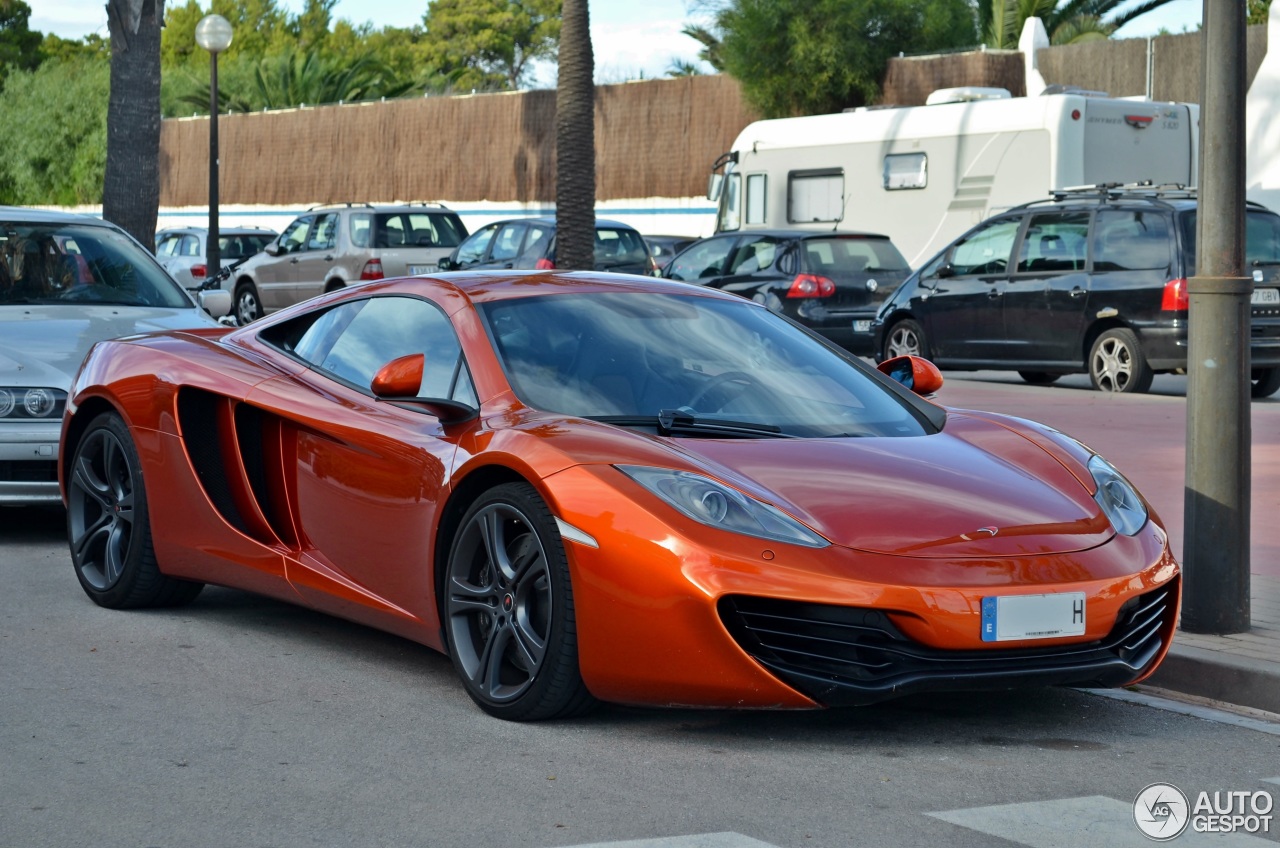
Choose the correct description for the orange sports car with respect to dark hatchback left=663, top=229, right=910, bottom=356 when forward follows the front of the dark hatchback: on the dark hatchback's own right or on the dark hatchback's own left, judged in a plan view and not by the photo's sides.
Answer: on the dark hatchback's own left

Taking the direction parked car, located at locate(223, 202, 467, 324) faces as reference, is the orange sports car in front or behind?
behind

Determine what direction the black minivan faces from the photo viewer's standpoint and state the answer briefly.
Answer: facing away from the viewer and to the left of the viewer

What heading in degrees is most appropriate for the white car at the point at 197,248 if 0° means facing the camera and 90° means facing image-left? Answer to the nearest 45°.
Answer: approximately 135°

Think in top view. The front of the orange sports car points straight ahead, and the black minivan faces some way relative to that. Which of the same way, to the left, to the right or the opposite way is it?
the opposite way

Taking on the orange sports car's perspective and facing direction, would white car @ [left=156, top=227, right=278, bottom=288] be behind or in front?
behind

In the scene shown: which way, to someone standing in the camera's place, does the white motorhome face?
facing away from the viewer and to the left of the viewer

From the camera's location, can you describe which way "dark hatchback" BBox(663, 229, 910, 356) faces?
facing away from the viewer and to the left of the viewer

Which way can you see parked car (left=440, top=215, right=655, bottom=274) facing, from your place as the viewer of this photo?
facing away from the viewer and to the left of the viewer

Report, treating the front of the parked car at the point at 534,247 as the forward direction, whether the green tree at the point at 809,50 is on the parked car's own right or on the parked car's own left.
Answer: on the parked car's own right

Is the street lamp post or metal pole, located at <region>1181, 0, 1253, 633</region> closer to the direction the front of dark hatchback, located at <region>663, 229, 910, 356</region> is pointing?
the street lamp post

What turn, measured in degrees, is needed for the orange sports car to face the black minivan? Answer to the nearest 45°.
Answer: approximately 135° to its left
